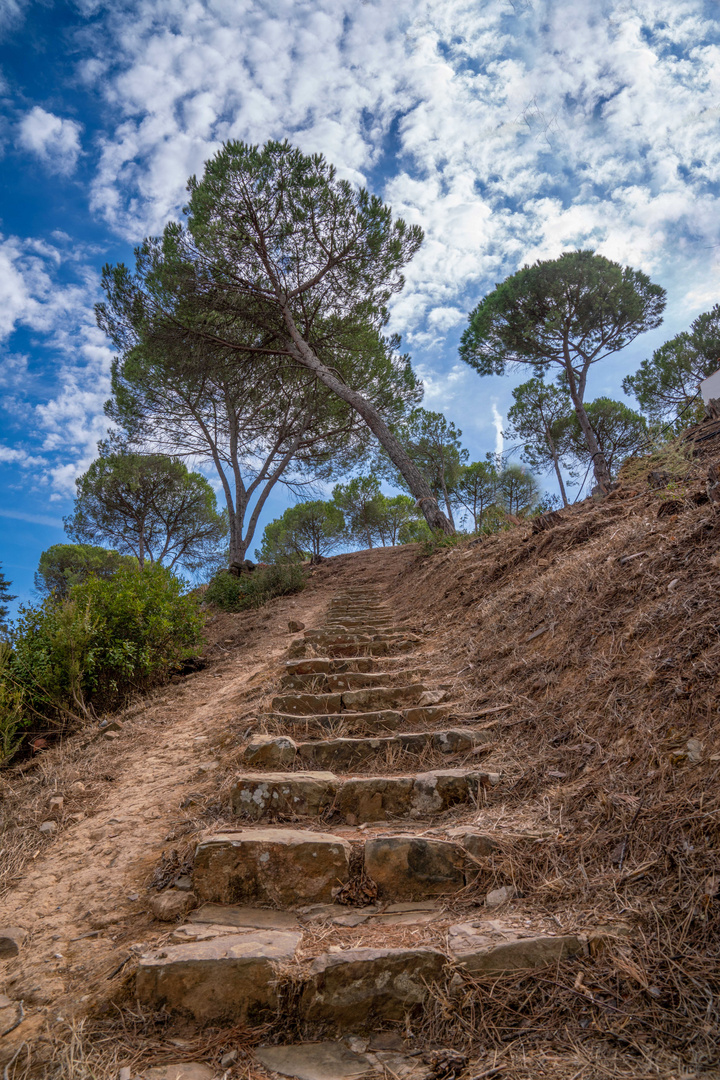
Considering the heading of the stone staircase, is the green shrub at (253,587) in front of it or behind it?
behind

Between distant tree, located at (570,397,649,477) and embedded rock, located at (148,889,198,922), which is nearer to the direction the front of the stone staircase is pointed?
the embedded rock

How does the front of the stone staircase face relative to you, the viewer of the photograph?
facing the viewer

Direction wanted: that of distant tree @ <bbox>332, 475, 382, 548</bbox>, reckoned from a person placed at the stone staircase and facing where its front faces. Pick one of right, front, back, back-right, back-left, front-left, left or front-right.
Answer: back

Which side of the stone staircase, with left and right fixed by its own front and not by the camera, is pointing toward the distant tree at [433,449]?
back

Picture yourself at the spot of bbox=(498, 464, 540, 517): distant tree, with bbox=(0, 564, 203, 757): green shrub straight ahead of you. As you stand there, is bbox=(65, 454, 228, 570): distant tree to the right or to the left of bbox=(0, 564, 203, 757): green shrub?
right

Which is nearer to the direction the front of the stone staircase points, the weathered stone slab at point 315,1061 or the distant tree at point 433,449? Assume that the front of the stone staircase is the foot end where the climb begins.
the weathered stone slab

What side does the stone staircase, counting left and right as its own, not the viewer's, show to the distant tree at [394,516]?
back

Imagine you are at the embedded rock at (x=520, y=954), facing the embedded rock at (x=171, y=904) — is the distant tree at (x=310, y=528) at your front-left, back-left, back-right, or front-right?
front-right

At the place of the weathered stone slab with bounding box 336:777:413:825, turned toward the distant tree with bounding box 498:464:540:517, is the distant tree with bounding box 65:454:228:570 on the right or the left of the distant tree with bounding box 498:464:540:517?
left

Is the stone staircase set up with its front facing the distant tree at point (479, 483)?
no

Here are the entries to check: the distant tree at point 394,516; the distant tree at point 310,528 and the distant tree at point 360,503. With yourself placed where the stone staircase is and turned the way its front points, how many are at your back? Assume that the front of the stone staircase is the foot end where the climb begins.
3

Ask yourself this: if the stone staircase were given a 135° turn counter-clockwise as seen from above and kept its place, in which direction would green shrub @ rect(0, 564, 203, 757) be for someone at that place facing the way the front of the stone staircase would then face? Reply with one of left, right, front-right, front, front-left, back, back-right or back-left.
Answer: left

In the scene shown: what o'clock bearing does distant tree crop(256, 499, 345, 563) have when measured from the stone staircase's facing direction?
The distant tree is roughly at 6 o'clock from the stone staircase.
